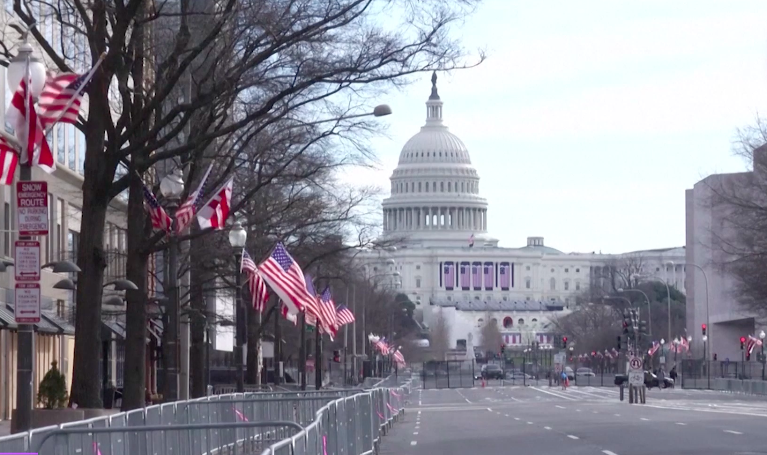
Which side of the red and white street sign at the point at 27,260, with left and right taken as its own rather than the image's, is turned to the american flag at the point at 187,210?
back

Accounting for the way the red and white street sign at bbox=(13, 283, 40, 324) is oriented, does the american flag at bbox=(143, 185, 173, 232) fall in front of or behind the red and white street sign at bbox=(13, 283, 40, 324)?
behind

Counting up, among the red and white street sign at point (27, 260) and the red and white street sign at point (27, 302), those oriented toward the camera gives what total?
2

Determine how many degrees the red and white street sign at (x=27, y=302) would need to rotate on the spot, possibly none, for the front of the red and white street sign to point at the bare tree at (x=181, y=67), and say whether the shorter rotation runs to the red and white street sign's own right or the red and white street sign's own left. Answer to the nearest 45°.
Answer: approximately 180°

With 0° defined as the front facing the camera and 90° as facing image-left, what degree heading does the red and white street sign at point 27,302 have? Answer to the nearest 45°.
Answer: approximately 0°

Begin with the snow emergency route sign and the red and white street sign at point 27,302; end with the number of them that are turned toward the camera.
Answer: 2

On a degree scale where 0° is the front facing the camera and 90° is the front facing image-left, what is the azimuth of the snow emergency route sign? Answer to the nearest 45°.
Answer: approximately 0°

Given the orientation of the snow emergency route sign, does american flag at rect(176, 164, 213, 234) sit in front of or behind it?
behind
